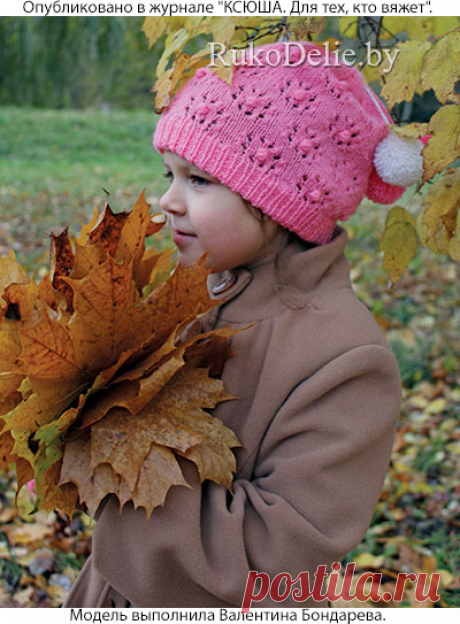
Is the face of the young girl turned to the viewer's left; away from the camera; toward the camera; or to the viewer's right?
to the viewer's left

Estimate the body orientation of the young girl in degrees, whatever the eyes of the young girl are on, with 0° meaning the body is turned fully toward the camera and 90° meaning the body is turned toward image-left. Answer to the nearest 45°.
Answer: approximately 90°
